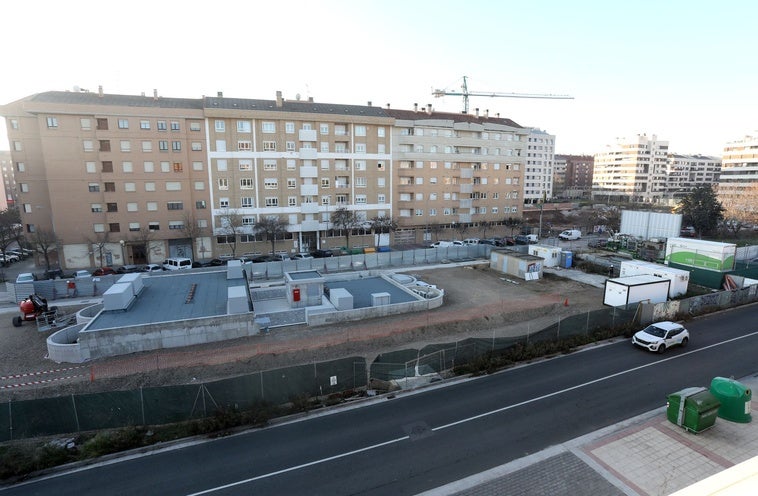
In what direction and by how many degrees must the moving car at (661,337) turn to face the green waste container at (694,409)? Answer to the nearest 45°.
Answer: approximately 45° to its left

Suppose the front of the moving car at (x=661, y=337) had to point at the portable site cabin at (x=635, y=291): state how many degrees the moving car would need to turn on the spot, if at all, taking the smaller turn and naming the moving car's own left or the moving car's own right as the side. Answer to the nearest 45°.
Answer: approximately 135° to the moving car's own right

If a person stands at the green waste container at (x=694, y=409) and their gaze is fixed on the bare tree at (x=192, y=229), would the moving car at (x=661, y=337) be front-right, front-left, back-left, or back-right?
front-right

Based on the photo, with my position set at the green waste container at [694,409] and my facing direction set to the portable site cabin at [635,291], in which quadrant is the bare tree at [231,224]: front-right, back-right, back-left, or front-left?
front-left

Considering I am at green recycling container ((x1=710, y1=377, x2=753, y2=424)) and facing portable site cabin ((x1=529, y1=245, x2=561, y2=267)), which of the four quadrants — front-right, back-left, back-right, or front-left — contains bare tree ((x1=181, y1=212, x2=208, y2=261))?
front-left

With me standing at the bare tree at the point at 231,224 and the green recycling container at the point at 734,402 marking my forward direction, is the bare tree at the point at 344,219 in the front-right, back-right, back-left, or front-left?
front-left

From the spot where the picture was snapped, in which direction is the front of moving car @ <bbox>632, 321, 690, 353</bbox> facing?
facing the viewer and to the left of the viewer

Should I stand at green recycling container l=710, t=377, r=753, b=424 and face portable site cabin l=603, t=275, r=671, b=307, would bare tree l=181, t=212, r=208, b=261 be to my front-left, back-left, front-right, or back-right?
front-left

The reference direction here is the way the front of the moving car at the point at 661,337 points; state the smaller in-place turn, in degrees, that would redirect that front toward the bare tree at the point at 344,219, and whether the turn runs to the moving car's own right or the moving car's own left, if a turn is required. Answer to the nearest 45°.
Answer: approximately 90° to the moving car's own right

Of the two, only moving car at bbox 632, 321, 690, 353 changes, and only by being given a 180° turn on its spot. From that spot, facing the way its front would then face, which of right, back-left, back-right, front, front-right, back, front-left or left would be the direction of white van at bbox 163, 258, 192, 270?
back-left
